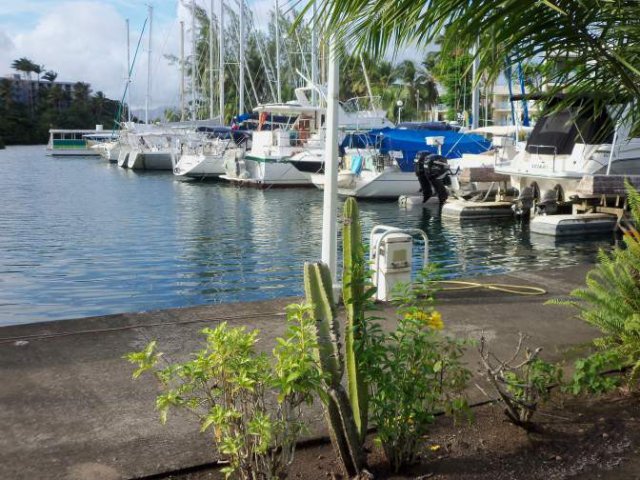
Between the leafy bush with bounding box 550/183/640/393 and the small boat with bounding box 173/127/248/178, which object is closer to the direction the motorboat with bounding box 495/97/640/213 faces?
the small boat

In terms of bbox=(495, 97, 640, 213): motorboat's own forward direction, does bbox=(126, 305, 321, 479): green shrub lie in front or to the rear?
to the rear

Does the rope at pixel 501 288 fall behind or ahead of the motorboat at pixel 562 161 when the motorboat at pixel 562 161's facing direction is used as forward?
behind

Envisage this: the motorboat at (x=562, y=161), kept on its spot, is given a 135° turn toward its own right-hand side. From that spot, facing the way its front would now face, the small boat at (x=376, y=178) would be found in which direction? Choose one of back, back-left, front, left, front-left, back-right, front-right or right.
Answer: back-right

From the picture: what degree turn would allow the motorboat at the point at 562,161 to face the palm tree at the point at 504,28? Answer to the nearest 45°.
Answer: approximately 135° to its right

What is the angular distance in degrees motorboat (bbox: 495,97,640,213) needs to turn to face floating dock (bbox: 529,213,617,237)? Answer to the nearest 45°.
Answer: approximately 135° to its right

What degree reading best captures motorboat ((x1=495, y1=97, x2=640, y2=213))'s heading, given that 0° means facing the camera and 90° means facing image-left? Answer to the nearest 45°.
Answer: approximately 225°

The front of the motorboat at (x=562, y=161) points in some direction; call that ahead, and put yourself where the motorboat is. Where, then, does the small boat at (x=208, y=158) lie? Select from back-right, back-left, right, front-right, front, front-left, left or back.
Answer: left

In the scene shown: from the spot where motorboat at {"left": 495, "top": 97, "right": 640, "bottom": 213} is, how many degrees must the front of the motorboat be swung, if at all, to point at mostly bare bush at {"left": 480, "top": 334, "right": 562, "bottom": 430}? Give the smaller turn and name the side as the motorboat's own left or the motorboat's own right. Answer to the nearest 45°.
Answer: approximately 135° to the motorboat's own right
